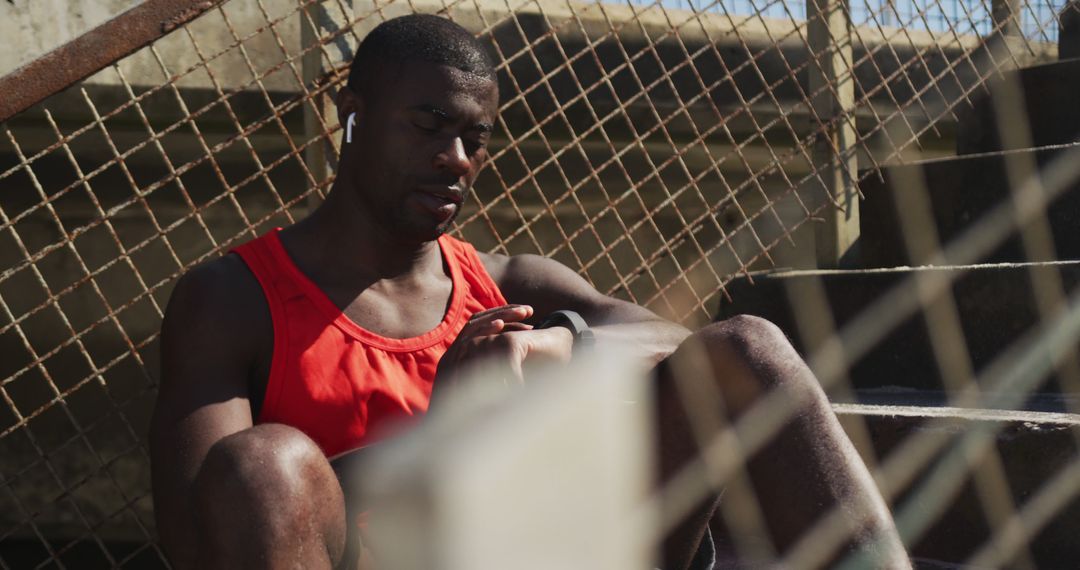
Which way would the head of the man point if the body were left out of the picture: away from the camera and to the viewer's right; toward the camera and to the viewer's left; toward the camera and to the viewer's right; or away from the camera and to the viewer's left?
toward the camera and to the viewer's right

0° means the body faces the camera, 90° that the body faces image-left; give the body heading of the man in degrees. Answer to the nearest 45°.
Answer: approximately 315°

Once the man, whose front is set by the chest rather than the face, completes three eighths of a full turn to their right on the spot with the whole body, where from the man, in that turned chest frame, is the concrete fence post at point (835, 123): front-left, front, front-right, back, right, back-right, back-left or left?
back-right

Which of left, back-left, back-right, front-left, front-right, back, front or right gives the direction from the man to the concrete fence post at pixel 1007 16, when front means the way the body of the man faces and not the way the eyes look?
left

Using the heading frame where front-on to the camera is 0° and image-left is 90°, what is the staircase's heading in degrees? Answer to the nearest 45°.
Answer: approximately 45°
